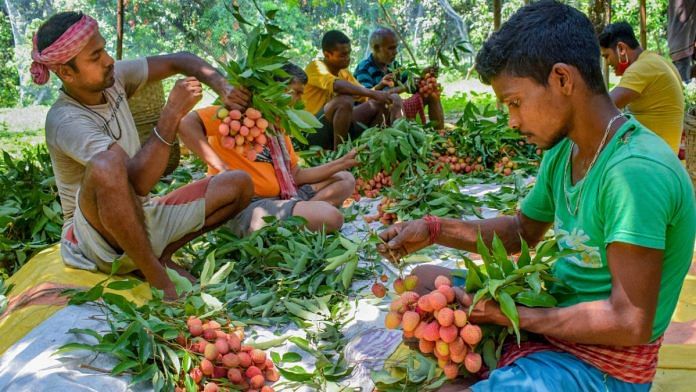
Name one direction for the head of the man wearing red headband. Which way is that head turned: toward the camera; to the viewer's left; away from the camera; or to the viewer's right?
to the viewer's right

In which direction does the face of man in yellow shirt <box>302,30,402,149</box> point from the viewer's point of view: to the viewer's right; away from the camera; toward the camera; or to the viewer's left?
to the viewer's right

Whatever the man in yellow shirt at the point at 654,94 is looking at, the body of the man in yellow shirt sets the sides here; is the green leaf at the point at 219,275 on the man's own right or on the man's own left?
on the man's own left

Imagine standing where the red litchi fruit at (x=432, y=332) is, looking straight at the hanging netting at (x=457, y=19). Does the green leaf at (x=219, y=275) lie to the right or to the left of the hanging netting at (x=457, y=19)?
left

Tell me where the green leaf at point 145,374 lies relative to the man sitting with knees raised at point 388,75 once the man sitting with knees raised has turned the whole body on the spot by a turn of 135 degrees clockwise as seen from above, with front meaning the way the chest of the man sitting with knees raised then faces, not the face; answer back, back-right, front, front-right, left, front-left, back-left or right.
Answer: left

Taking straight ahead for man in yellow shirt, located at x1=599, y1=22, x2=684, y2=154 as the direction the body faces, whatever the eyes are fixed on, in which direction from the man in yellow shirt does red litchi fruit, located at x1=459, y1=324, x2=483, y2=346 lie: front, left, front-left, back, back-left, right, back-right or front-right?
left

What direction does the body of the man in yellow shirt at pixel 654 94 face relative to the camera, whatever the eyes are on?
to the viewer's left

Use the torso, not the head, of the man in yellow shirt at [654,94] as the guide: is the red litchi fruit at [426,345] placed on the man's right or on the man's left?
on the man's left

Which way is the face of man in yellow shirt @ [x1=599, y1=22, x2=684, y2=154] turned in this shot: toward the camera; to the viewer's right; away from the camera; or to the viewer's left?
to the viewer's left
